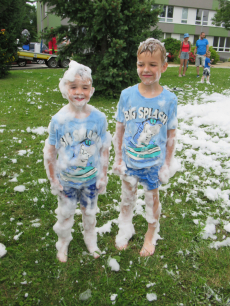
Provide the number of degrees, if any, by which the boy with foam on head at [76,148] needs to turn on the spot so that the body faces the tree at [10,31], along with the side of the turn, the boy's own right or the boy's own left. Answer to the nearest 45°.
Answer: approximately 180°

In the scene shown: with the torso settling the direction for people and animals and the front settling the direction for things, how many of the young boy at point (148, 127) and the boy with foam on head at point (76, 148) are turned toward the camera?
2

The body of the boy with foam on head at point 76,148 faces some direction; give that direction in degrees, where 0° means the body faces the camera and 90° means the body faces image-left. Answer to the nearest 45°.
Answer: approximately 0°

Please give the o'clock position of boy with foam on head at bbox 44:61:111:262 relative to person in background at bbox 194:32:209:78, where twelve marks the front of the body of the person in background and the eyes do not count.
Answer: The boy with foam on head is roughly at 12 o'clock from the person in background.

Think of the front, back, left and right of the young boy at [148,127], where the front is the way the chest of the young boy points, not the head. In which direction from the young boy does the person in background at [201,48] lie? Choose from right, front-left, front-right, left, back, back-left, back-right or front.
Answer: back

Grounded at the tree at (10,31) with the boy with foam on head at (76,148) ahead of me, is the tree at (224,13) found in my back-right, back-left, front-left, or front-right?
back-left

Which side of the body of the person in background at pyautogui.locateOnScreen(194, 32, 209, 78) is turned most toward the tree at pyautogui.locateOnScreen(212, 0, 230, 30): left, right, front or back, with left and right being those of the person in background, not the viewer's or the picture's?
back

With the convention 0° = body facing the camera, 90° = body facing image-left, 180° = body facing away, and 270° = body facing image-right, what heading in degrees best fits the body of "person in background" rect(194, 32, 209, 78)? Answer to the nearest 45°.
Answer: approximately 0°

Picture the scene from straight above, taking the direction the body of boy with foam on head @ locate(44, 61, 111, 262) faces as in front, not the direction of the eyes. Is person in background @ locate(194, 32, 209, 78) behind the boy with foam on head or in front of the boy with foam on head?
behind
